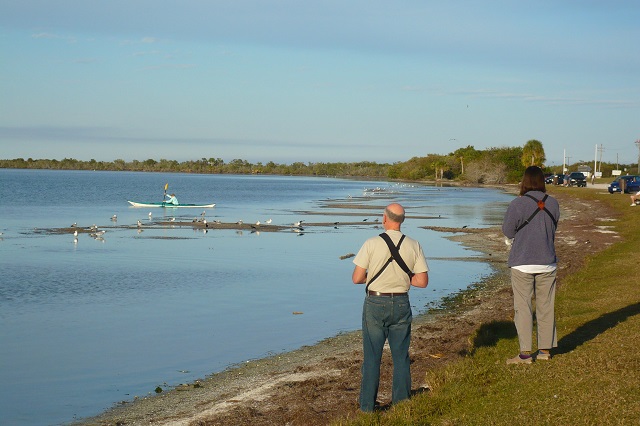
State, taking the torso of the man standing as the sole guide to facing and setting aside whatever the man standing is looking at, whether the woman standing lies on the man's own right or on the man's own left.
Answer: on the man's own right

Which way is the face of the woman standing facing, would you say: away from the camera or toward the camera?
away from the camera

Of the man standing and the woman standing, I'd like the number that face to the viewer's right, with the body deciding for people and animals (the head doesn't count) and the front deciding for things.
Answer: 0

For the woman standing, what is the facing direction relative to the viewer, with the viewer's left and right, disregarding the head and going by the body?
facing away from the viewer and to the left of the viewer

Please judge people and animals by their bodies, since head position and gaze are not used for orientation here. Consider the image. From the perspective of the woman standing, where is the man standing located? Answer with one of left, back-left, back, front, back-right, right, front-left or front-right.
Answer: left

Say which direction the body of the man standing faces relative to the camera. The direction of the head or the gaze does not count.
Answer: away from the camera
